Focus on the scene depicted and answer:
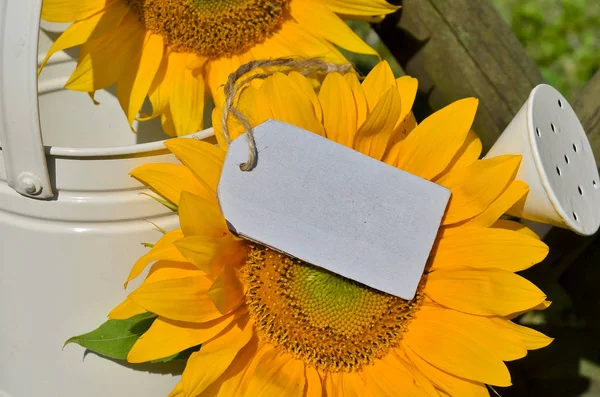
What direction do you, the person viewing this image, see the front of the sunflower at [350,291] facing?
facing the viewer

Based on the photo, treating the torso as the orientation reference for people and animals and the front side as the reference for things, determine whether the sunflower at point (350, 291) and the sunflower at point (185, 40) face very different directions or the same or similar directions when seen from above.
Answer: same or similar directions

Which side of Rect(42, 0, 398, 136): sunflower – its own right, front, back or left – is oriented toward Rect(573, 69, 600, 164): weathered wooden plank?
left

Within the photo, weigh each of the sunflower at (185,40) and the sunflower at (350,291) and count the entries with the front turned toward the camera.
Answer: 2

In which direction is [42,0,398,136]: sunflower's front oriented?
toward the camera
